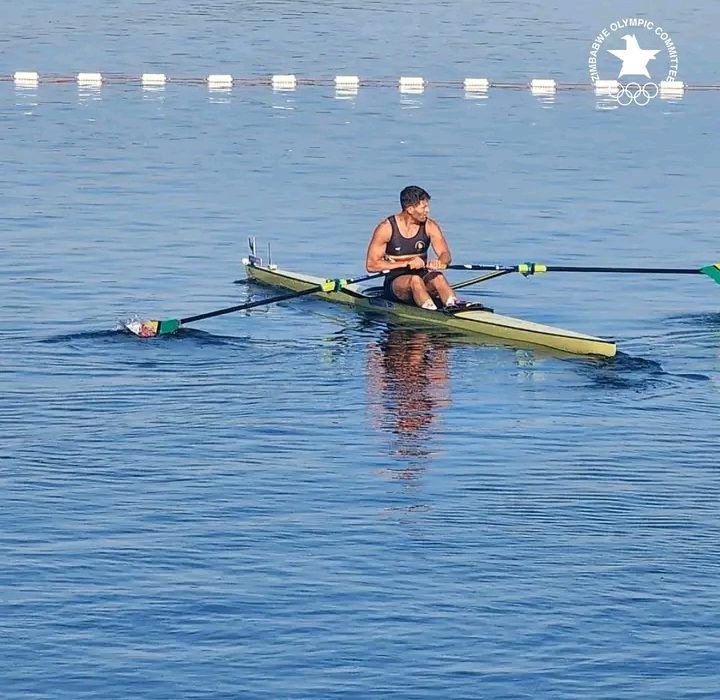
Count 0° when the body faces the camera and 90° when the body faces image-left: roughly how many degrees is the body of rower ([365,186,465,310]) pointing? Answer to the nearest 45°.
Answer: approximately 315°
